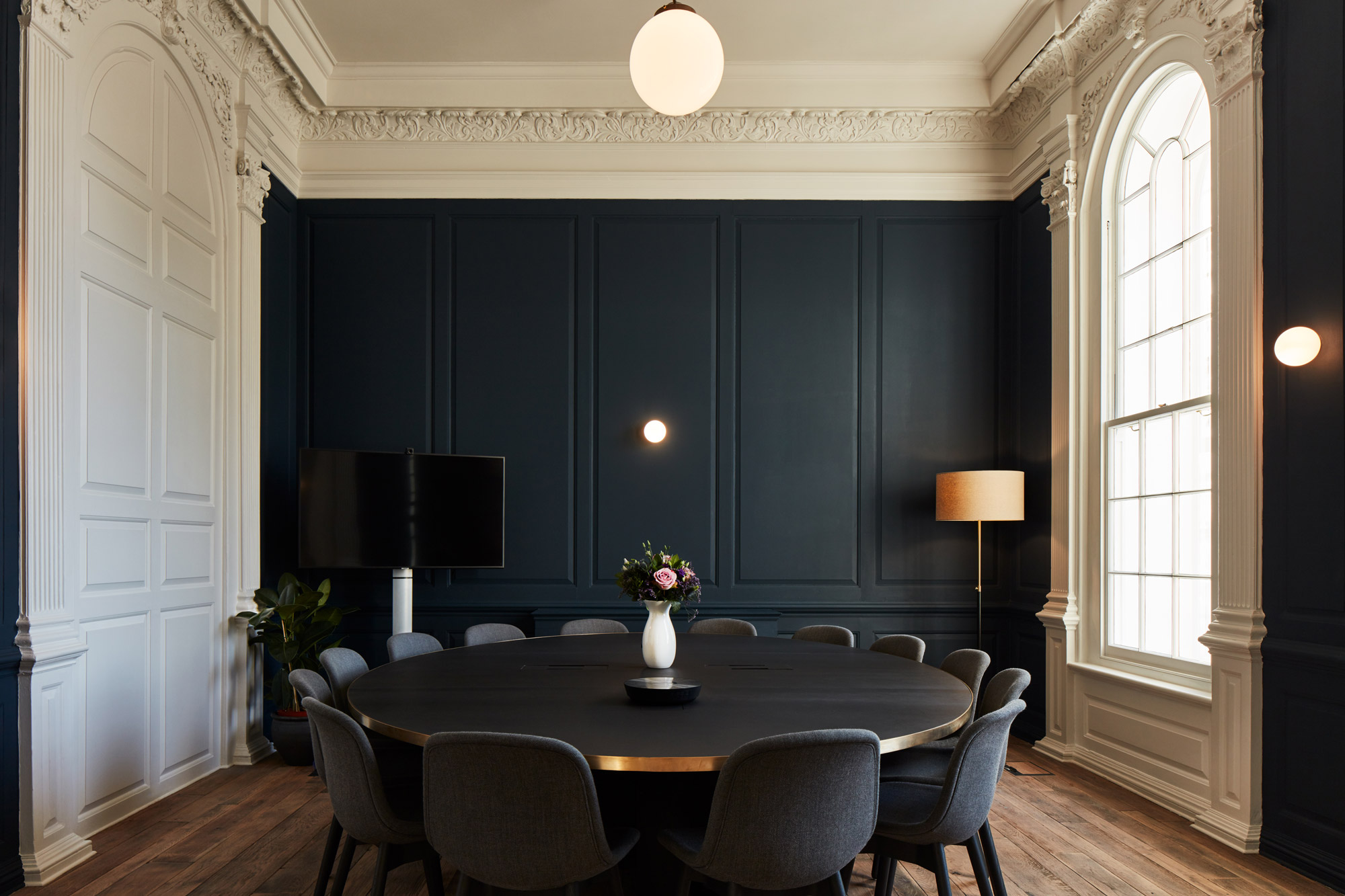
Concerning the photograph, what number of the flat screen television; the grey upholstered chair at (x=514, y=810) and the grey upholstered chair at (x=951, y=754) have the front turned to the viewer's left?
1

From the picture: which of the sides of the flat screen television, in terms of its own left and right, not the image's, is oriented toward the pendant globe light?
front

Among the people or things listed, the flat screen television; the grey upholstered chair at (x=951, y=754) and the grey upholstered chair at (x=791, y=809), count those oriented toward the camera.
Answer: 1

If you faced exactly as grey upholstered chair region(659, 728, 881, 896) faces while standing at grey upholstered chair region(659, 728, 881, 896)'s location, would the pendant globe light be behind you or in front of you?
in front

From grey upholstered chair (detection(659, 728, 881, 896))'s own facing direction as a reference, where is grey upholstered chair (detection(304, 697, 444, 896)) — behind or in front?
in front

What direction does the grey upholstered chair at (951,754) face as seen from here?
to the viewer's left

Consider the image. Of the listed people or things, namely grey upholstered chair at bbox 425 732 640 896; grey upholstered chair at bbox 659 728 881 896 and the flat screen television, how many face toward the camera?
1

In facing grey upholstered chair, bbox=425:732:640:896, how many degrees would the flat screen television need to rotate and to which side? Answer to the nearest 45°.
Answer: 0° — it already faces it

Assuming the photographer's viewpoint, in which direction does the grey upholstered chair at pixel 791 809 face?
facing away from the viewer and to the left of the viewer

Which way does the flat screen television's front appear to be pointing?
toward the camera

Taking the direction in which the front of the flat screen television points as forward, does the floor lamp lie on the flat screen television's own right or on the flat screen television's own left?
on the flat screen television's own left

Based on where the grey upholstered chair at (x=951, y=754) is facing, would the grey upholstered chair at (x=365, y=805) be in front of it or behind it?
in front

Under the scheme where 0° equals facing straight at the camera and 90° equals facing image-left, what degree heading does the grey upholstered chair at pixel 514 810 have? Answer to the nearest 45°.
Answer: approximately 225°
